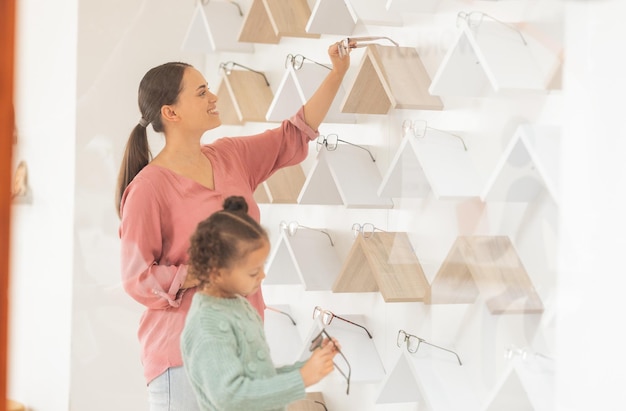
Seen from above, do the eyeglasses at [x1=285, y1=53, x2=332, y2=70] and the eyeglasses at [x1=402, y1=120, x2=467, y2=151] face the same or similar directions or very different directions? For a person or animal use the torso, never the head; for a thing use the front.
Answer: same or similar directions

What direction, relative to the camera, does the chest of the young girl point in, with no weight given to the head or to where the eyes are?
to the viewer's right

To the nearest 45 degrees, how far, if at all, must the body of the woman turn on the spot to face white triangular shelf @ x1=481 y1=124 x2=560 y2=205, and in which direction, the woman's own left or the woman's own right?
0° — they already face it

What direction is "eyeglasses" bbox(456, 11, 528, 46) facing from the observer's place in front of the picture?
facing the viewer and to the left of the viewer

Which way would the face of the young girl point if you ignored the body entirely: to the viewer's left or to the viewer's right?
to the viewer's right

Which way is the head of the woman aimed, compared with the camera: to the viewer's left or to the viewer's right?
to the viewer's right

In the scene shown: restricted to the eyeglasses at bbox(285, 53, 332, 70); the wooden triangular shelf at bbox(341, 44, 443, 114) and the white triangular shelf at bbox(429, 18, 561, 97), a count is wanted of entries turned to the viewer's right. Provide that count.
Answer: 0

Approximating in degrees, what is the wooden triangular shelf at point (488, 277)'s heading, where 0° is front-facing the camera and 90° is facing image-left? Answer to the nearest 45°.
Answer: approximately 45°
